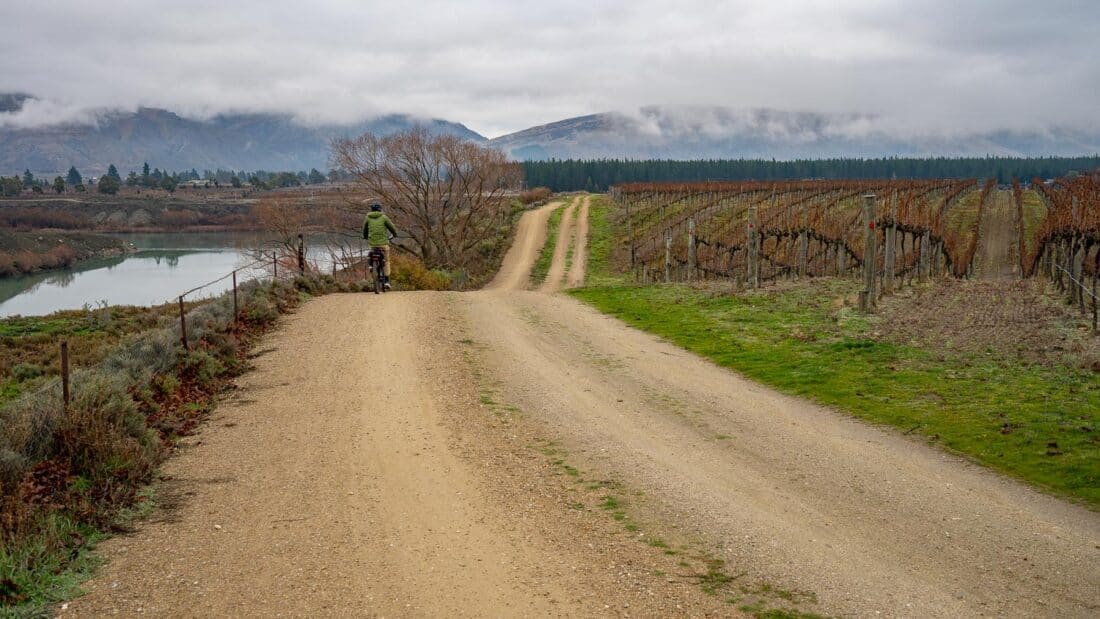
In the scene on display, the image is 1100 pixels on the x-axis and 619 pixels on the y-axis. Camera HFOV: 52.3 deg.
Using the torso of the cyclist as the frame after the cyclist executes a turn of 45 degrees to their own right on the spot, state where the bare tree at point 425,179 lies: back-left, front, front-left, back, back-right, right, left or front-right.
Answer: front-left

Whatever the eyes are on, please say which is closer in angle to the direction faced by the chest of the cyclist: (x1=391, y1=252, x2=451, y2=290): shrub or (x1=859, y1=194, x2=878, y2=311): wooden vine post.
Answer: the shrub

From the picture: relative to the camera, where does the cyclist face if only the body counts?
away from the camera

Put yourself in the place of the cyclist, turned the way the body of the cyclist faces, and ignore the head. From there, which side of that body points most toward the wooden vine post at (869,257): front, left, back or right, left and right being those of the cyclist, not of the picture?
right
